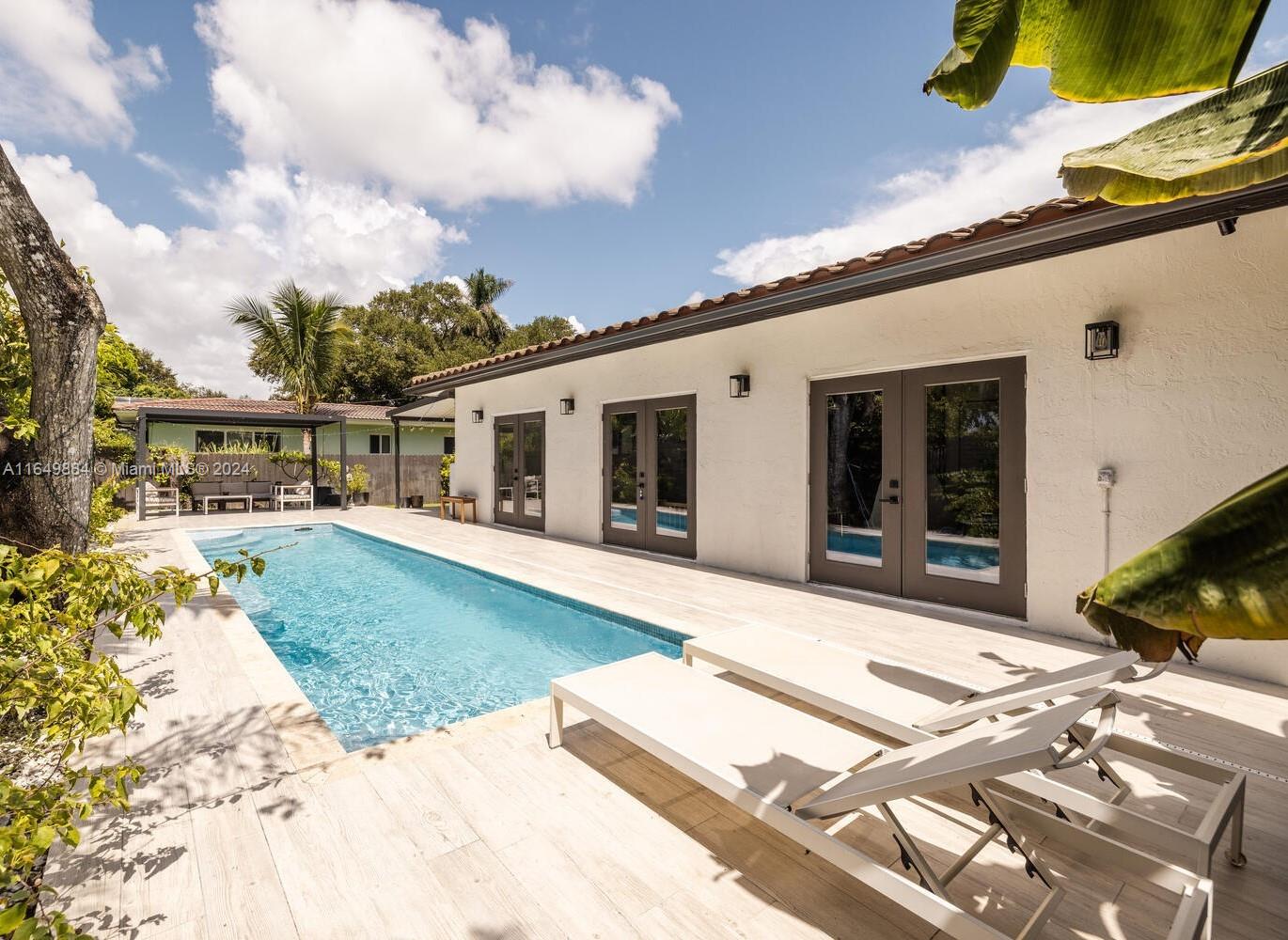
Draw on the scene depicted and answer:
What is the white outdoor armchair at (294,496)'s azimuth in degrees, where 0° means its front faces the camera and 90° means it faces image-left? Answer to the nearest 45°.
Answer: approximately 90°

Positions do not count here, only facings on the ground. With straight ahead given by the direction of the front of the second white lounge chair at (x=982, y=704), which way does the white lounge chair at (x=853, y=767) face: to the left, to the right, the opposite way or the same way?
the same way

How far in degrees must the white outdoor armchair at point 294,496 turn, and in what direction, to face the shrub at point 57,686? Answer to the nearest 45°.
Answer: approximately 90° to its left

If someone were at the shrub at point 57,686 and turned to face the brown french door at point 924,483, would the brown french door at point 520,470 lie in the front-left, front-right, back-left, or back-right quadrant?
front-left

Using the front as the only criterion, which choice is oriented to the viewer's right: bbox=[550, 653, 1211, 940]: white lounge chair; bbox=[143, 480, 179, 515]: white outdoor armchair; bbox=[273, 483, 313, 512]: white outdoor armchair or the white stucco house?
bbox=[143, 480, 179, 515]: white outdoor armchair

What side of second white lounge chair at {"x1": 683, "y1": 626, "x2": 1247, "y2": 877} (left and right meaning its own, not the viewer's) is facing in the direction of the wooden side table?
front

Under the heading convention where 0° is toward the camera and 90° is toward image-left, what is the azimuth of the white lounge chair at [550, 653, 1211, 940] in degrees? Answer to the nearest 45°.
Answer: approximately 135°

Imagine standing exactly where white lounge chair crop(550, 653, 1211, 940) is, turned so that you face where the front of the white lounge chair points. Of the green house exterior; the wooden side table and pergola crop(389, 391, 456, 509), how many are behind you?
0

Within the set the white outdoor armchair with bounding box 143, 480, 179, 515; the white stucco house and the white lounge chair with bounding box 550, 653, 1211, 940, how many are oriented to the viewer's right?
1

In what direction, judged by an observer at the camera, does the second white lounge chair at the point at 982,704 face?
facing away from the viewer and to the left of the viewer

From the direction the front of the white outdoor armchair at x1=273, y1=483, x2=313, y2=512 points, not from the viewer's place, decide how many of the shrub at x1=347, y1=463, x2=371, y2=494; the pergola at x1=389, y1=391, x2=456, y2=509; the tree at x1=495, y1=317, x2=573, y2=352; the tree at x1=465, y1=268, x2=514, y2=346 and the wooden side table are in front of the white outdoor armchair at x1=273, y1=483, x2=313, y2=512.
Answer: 0

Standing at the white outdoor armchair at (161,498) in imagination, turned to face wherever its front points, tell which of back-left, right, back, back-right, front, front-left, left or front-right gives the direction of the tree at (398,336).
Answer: front-left

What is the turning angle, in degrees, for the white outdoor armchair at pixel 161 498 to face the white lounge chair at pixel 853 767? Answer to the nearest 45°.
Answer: approximately 90° to its right

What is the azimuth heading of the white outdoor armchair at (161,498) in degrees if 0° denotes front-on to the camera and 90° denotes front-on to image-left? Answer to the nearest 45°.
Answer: approximately 270°

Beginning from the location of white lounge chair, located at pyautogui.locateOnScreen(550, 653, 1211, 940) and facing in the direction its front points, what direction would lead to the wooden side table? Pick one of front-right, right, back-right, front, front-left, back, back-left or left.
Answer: front

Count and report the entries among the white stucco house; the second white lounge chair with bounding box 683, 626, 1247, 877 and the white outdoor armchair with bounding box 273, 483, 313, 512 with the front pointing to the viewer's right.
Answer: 0

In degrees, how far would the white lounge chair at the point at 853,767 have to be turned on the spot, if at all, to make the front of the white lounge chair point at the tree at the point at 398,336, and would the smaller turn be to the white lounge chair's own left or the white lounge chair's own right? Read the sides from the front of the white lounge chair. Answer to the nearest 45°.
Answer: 0° — it already faces it
